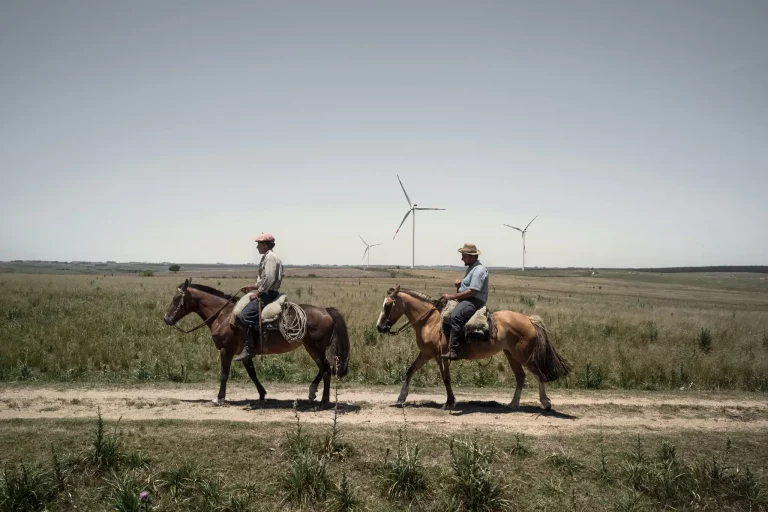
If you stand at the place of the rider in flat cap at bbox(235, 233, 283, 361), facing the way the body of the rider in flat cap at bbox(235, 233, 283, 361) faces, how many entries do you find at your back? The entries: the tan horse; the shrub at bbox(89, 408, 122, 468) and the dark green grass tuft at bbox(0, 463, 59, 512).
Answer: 1

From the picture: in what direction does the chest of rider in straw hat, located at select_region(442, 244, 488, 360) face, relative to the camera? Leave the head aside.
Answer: to the viewer's left

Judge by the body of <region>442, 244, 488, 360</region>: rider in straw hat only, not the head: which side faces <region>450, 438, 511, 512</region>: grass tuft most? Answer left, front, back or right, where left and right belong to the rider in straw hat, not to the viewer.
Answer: left

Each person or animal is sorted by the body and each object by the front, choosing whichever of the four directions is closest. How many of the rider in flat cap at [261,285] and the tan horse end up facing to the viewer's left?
2

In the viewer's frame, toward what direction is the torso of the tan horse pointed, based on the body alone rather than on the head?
to the viewer's left

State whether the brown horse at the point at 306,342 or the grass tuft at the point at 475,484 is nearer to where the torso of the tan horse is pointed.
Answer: the brown horse

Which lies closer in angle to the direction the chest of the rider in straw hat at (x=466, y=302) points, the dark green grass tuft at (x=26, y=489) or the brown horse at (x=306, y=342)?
the brown horse

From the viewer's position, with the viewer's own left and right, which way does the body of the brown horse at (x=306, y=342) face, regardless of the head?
facing to the left of the viewer

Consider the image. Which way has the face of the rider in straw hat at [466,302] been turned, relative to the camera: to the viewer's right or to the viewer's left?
to the viewer's left

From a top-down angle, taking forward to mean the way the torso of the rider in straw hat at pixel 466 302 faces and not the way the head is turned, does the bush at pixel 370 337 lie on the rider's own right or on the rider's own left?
on the rider's own right

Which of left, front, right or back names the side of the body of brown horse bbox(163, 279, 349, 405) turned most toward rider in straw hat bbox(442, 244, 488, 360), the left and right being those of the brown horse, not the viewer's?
back

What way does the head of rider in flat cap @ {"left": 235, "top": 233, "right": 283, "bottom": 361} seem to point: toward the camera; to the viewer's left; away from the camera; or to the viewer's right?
to the viewer's left

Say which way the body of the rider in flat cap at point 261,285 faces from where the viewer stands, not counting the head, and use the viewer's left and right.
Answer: facing to the left of the viewer

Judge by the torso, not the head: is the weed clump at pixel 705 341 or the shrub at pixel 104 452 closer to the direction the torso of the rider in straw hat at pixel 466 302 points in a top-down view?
the shrub
